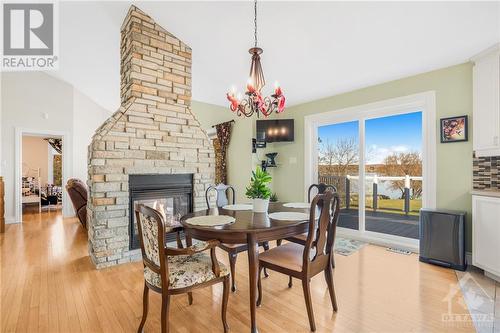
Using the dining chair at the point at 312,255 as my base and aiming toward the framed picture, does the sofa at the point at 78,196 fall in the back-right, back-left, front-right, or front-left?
back-left

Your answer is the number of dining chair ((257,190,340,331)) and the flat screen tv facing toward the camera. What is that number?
1

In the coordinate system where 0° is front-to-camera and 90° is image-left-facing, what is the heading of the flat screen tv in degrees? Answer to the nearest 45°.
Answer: approximately 0°

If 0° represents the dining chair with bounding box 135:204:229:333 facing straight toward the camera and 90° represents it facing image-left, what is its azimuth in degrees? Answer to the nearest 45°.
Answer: approximately 225°

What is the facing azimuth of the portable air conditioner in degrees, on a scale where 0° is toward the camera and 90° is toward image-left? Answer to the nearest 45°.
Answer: approximately 45°

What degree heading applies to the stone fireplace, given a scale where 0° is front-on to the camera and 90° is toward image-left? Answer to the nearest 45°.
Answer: approximately 315°

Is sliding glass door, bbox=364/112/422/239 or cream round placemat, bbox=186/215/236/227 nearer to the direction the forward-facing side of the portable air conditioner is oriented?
the cream round placemat

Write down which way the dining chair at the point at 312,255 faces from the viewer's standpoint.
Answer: facing away from the viewer and to the left of the viewer
